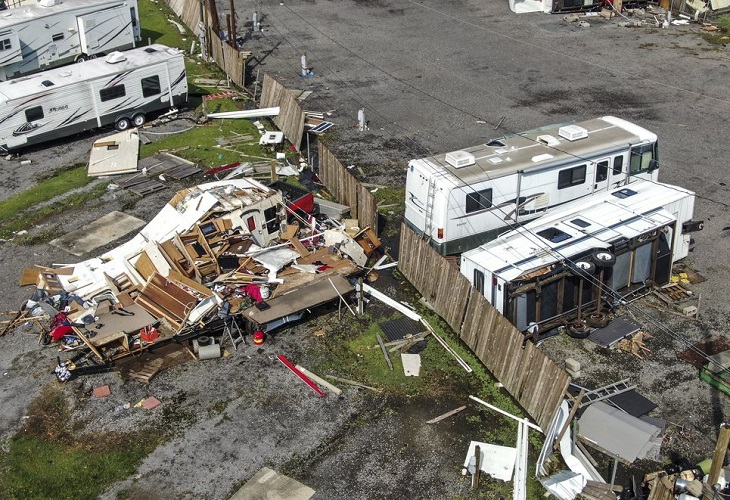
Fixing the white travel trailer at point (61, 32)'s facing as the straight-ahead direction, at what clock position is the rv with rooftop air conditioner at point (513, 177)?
The rv with rooftop air conditioner is roughly at 8 o'clock from the white travel trailer.

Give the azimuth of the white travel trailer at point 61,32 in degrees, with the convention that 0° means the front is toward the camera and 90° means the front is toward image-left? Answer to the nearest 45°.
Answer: approximately 90°

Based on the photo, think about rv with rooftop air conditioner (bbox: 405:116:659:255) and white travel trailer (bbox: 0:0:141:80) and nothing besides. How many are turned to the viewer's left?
1

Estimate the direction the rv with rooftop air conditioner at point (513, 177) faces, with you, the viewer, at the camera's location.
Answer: facing away from the viewer and to the right of the viewer

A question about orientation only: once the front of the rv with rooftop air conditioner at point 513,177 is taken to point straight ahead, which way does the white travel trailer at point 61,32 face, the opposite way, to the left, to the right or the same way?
the opposite way

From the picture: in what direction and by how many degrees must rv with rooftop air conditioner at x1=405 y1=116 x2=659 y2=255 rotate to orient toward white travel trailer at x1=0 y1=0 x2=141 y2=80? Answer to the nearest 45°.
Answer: approximately 90° to its left

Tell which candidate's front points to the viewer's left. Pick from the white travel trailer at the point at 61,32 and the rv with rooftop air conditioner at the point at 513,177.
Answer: the white travel trailer

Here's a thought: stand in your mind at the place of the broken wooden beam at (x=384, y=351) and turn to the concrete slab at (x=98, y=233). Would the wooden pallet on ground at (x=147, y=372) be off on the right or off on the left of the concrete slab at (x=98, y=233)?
left

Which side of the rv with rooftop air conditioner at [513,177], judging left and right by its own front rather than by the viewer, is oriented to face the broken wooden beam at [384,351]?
back

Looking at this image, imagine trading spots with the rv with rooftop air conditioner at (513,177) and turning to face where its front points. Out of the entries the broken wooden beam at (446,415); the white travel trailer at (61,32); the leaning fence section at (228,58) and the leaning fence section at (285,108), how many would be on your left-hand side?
3

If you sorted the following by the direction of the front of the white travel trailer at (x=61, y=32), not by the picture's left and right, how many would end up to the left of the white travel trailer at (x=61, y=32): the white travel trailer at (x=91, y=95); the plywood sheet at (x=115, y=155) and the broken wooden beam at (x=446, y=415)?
3

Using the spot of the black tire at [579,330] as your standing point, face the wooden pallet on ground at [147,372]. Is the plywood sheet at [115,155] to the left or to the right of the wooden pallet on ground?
right

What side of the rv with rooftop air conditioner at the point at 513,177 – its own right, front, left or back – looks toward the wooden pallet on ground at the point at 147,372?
back

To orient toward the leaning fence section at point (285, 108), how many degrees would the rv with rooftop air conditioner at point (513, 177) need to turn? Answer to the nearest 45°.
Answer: approximately 90° to its left

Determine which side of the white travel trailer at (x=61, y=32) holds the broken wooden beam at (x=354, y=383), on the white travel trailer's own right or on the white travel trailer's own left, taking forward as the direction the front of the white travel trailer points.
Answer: on the white travel trailer's own left
